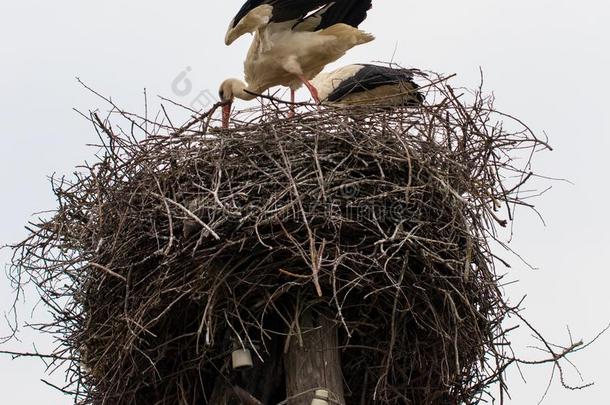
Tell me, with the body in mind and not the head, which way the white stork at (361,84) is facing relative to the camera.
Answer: to the viewer's left

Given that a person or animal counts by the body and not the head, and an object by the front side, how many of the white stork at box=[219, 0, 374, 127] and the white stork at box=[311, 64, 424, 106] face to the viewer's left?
2

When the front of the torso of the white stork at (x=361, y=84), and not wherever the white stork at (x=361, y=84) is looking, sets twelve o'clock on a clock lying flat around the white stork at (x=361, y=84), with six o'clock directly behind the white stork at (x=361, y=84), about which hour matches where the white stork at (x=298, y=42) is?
the white stork at (x=298, y=42) is roughly at 11 o'clock from the white stork at (x=361, y=84).

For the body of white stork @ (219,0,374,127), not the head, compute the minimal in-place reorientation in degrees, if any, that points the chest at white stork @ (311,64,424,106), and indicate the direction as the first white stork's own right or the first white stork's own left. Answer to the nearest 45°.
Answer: approximately 180°

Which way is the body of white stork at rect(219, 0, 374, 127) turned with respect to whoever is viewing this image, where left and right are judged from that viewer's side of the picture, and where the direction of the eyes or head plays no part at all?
facing to the left of the viewer
